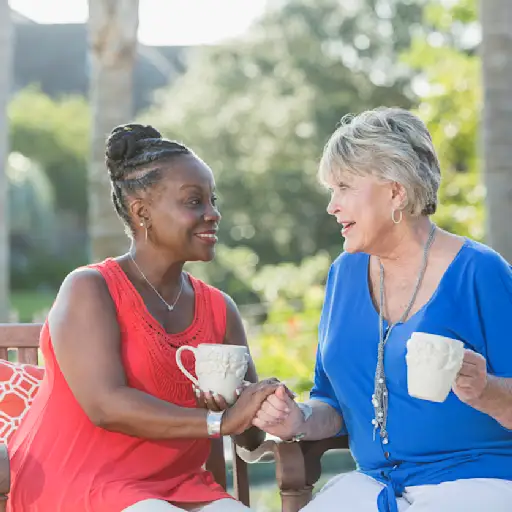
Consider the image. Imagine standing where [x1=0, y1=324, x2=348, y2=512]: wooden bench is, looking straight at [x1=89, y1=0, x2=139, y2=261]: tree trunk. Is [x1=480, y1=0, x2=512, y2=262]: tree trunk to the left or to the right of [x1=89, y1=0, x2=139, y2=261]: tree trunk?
right

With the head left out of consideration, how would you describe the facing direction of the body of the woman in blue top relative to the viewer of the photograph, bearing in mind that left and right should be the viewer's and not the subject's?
facing the viewer and to the left of the viewer

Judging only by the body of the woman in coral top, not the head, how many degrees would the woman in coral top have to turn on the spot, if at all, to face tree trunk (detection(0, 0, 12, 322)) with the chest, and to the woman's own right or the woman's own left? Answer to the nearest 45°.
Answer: approximately 135° to the woman's own left

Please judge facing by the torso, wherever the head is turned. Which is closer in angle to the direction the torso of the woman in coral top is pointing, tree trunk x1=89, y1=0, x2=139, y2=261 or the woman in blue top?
the woman in blue top

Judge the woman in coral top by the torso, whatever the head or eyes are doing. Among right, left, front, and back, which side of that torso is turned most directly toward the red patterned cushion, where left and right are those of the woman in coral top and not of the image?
back

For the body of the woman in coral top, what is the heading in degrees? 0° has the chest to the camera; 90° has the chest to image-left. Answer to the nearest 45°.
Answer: approximately 315°

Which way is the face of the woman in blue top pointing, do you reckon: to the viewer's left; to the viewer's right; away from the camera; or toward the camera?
to the viewer's left

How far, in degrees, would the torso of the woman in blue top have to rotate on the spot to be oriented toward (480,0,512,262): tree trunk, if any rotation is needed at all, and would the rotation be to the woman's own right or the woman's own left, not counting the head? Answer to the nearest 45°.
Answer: approximately 135° to the woman's own right

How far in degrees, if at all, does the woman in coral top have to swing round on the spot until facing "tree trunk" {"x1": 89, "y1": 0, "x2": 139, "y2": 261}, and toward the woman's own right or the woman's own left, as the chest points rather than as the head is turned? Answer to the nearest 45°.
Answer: approximately 135° to the woman's own left

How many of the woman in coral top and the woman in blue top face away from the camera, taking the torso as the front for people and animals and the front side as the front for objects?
0

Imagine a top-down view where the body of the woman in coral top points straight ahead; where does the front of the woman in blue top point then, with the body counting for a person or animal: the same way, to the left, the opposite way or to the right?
to the right

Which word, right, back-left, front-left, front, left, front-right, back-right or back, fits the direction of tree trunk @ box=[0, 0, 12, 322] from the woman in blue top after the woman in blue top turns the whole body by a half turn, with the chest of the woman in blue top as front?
left

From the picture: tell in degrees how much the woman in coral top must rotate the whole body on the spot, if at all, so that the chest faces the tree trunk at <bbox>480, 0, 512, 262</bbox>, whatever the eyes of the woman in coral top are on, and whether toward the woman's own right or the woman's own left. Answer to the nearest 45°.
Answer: approximately 90° to the woman's own left
